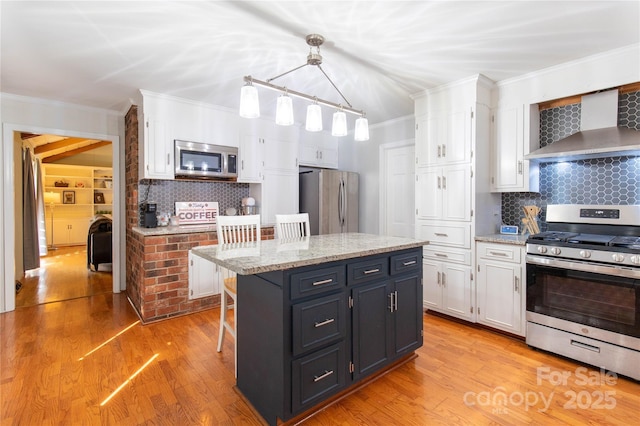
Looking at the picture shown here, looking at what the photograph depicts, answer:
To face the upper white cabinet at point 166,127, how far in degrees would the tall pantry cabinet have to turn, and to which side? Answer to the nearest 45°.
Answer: approximately 45° to its right

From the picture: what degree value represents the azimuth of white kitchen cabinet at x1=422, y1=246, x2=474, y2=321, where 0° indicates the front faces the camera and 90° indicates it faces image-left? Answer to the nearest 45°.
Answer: approximately 45°

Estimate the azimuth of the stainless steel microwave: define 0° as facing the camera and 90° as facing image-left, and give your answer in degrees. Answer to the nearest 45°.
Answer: approximately 315°

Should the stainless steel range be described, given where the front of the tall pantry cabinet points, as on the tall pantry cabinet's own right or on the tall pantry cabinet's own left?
on the tall pantry cabinet's own left

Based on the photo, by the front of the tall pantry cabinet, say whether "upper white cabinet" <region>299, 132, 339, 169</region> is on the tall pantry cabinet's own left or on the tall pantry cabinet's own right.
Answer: on the tall pantry cabinet's own right

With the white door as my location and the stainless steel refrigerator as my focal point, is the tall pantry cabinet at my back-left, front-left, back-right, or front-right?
back-left
